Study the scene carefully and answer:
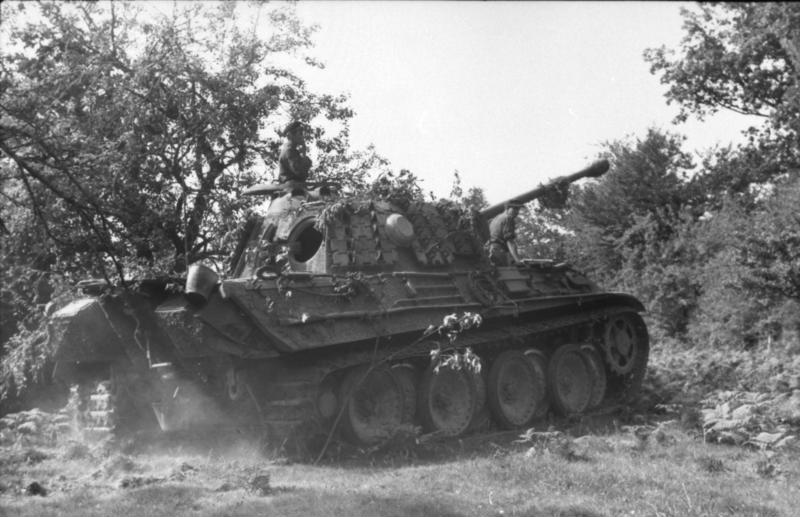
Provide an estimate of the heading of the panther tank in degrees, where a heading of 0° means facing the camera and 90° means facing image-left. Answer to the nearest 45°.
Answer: approximately 225°

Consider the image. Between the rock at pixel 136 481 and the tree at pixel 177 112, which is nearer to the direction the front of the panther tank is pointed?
the tree

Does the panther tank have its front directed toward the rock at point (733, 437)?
no

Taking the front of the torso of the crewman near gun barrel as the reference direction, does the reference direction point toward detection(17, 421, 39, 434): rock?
no

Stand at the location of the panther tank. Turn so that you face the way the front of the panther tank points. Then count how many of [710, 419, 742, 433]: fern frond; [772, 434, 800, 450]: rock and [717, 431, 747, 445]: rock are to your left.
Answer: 0

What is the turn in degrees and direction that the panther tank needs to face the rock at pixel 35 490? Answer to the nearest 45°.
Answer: approximately 180°

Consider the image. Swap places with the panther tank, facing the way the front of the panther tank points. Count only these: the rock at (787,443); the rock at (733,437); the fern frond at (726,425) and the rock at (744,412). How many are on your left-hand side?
0

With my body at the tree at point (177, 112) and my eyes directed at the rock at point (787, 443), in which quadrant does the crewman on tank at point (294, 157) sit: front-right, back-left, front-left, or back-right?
front-right

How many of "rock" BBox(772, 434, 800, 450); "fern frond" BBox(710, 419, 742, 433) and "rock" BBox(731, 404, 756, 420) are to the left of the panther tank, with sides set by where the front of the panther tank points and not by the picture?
0
